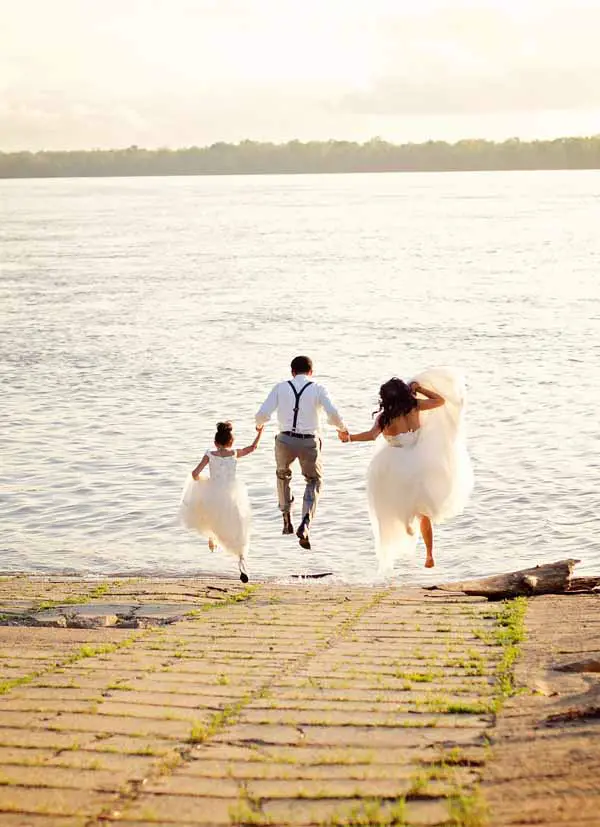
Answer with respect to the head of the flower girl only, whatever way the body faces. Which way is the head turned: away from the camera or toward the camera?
away from the camera

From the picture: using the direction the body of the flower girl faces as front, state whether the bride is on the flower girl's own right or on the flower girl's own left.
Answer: on the flower girl's own right

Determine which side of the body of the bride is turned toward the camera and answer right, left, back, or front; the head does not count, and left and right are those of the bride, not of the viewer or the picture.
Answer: back

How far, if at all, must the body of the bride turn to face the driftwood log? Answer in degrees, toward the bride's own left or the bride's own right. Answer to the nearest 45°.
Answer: approximately 135° to the bride's own right

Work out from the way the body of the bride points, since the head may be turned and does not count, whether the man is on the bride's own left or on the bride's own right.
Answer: on the bride's own left

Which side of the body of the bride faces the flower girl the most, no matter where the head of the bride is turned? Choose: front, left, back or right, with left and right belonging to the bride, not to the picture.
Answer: left

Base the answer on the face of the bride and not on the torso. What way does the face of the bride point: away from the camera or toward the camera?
away from the camera

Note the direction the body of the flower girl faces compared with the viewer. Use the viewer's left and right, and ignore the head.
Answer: facing away from the viewer

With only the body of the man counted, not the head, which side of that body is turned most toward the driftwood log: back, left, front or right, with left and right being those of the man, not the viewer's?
right

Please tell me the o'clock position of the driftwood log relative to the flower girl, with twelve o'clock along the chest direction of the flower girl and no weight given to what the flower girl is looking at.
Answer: The driftwood log is roughly at 4 o'clock from the flower girl.

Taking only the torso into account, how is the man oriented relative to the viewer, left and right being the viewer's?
facing away from the viewer
